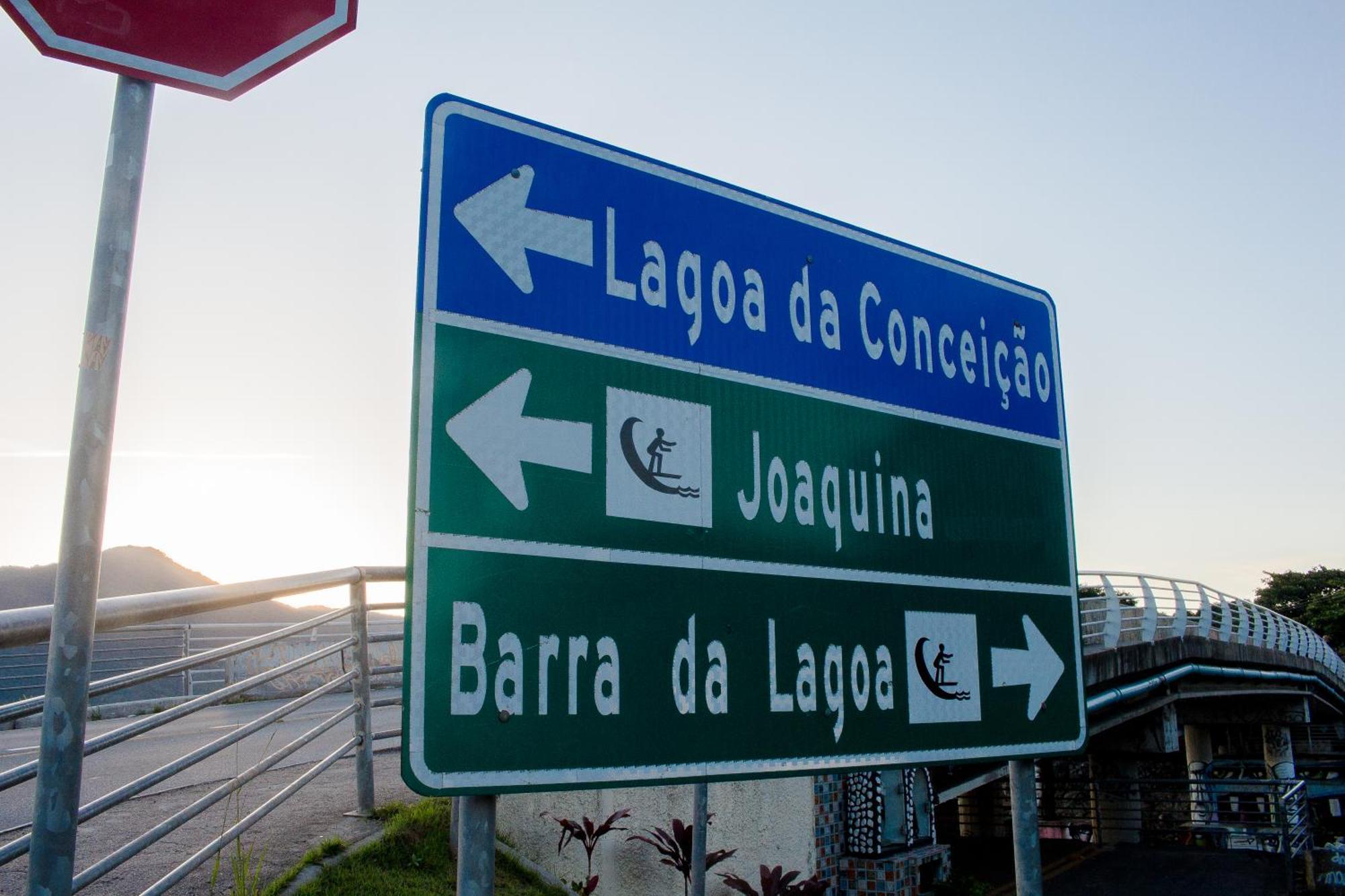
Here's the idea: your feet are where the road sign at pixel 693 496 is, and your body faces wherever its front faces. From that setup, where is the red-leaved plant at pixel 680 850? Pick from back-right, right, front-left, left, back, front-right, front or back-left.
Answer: back-left

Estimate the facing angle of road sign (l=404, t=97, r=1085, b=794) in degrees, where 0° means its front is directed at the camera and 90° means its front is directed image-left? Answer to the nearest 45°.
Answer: approximately 315°

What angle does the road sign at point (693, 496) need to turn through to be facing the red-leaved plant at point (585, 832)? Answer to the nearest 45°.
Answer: approximately 135° to its left

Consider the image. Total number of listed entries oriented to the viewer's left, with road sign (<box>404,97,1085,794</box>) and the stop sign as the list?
0

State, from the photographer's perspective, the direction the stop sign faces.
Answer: facing the viewer and to the right of the viewer

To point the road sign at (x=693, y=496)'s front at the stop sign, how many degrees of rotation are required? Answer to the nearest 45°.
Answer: approximately 90° to its right

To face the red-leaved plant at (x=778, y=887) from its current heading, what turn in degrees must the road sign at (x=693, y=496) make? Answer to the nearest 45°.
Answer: approximately 135° to its left
